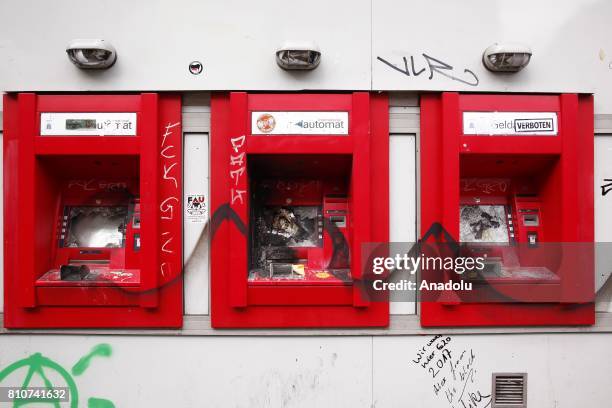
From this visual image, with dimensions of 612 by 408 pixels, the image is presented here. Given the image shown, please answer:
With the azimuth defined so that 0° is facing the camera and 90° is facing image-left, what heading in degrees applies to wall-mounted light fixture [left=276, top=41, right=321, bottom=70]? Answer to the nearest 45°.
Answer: approximately 0°

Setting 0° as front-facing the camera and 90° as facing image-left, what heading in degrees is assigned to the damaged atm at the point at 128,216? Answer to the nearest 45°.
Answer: approximately 0°

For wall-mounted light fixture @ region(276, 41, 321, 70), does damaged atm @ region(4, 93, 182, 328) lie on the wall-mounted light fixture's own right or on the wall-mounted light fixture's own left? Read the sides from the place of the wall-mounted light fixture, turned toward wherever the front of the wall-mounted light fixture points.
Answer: on the wall-mounted light fixture's own right

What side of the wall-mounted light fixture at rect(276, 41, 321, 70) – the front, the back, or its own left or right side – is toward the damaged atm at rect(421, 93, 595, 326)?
left
